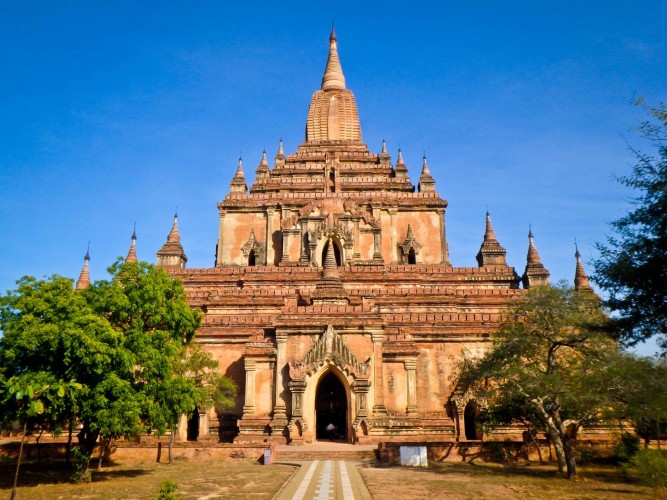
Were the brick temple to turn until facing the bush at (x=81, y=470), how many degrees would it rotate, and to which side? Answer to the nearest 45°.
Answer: approximately 45° to its right

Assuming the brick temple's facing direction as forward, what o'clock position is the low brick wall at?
The low brick wall is roughly at 2 o'clock from the brick temple.

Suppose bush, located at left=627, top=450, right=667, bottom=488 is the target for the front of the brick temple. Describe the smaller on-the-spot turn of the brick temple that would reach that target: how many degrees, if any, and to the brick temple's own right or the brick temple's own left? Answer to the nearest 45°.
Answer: approximately 45° to the brick temple's own left

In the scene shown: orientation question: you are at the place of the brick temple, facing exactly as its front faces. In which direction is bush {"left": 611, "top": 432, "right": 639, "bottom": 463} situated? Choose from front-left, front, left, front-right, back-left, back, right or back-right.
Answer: front-left

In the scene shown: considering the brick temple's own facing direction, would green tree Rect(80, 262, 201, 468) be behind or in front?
in front

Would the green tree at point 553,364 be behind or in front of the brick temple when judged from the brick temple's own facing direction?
in front

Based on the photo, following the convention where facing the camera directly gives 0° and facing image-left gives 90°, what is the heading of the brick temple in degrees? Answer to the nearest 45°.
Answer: approximately 0°

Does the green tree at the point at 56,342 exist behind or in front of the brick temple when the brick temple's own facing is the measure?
in front
